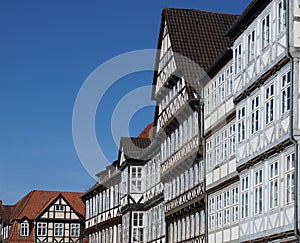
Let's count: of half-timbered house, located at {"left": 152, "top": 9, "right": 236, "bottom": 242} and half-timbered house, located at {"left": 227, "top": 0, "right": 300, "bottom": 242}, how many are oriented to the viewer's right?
0

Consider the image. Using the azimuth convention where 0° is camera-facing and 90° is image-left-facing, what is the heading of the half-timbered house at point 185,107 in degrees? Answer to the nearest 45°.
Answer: approximately 45°

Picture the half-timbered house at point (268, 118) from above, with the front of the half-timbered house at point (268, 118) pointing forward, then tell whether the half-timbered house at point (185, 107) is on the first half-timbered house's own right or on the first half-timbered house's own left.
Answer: on the first half-timbered house's own right

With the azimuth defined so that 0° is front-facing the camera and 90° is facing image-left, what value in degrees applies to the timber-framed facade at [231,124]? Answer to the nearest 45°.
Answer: approximately 45°

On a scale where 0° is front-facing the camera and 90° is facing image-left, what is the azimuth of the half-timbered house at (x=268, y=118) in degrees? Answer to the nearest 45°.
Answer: approximately 45°

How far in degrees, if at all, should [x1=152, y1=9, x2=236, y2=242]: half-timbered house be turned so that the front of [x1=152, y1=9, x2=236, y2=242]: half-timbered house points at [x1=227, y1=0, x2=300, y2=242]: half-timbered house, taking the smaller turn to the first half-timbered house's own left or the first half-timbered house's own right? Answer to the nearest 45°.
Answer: approximately 45° to the first half-timbered house's own left
